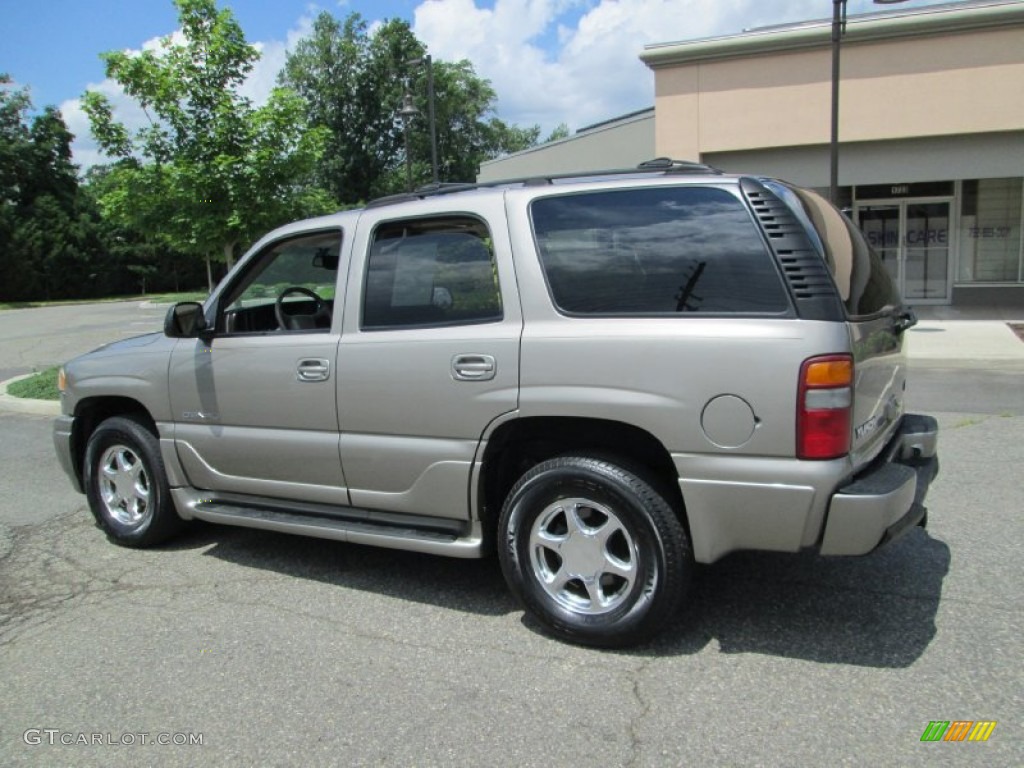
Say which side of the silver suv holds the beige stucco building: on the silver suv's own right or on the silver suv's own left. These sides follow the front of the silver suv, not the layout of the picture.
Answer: on the silver suv's own right

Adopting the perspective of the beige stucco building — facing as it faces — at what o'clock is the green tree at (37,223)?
The green tree is roughly at 4 o'clock from the beige stucco building.

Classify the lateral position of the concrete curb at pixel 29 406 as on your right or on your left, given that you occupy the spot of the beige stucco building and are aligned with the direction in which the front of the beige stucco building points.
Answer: on your right

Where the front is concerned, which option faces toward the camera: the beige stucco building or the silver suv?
the beige stucco building

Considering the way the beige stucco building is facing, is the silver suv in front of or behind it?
in front

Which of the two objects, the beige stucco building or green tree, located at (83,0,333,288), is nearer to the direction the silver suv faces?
the green tree

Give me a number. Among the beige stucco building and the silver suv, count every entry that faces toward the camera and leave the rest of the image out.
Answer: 1

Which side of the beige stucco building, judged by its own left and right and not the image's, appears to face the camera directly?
front

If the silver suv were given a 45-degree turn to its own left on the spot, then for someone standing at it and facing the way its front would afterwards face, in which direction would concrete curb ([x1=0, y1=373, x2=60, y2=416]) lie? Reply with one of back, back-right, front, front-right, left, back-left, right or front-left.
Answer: front-right

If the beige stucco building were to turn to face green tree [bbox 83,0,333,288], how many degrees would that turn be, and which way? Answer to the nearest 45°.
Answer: approximately 45° to its right

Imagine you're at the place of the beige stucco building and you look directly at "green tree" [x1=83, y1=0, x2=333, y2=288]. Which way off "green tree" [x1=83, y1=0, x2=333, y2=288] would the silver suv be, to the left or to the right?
left

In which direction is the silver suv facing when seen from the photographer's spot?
facing away from the viewer and to the left of the viewer
